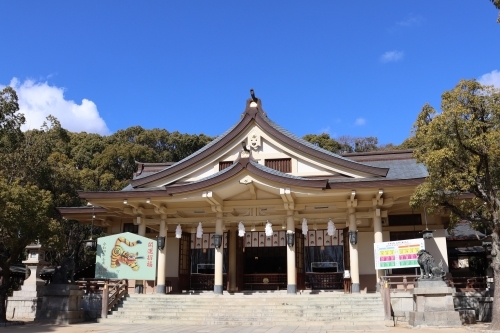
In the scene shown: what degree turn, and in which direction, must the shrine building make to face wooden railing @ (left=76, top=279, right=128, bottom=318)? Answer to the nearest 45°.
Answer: approximately 90° to its right

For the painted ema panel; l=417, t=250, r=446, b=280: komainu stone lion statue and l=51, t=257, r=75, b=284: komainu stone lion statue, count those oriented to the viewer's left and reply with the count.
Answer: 1

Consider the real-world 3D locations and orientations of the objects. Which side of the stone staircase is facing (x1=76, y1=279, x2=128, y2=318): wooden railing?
right

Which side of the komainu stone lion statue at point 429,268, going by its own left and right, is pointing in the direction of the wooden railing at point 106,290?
front

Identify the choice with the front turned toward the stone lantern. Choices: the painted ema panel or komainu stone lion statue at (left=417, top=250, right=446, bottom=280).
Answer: the komainu stone lion statue

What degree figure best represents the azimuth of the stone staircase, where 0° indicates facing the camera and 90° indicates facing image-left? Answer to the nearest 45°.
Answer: approximately 0°

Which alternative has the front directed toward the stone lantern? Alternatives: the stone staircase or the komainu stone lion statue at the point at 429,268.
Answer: the komainu stone lion statue

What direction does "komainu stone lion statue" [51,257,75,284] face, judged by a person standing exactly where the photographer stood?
facing to the right of the viewer

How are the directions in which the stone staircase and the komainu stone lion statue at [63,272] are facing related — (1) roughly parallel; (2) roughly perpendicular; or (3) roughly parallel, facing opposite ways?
roughly perpendicular

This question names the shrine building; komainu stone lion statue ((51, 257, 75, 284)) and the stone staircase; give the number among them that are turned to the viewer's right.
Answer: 1

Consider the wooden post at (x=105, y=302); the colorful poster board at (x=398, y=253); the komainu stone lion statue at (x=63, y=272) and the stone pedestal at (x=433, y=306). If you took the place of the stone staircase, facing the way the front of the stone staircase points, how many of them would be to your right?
2

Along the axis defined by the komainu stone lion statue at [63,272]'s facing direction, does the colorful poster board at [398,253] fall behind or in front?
in front
